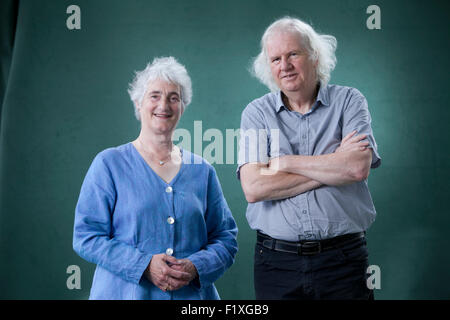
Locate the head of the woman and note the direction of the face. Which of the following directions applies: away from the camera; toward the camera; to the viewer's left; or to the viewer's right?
toward the camera

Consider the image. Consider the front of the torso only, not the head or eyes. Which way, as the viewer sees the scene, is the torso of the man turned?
toward the camera

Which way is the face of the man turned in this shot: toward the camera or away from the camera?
toward the camera
